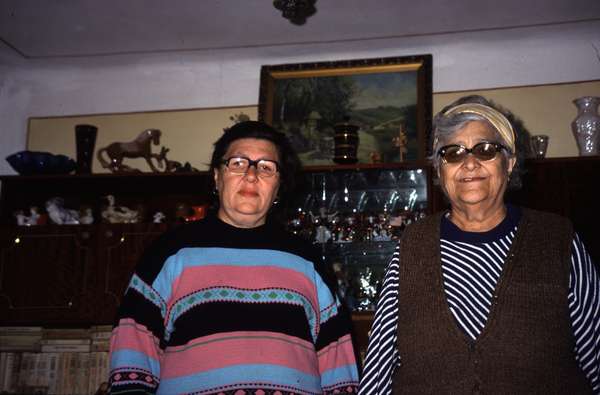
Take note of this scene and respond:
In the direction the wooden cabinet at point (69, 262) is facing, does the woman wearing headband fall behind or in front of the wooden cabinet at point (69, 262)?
in front

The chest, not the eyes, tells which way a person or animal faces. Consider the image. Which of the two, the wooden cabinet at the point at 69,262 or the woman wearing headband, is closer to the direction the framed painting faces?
the woman wearing headband

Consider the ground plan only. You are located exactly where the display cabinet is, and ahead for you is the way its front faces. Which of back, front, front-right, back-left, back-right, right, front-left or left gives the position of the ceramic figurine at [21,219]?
right

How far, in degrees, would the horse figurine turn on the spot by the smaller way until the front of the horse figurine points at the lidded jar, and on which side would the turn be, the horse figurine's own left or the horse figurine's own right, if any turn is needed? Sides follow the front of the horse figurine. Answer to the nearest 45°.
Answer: approximately 45° to the horse figurine's own right

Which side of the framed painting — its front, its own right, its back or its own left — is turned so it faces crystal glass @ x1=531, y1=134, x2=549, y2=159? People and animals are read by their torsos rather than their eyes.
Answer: left

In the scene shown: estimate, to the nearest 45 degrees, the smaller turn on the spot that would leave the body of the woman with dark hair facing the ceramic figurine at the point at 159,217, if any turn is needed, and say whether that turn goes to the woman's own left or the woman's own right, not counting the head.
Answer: approximately 180°

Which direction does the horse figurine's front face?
to the viewer's right

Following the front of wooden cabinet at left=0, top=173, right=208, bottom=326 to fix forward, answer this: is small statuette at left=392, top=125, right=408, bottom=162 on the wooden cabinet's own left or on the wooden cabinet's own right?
on the wooden cabinet's own left

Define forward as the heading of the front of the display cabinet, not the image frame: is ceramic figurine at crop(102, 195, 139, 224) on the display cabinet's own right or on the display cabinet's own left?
on the display cabinet's own right

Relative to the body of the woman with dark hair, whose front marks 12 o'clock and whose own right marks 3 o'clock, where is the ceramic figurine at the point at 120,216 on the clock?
The ceramic figurine is roughly at 5 o'clock from the woman with dark hair.
